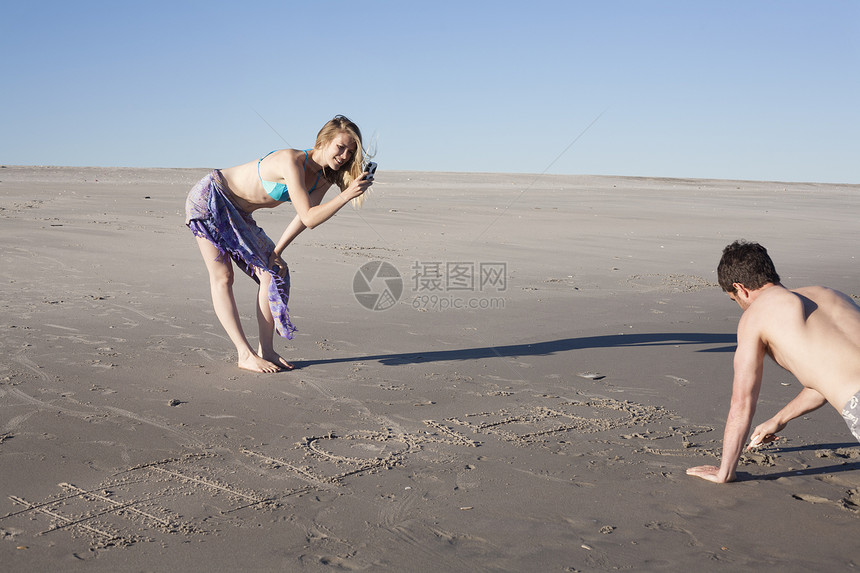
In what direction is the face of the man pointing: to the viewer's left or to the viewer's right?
to the viewer's left

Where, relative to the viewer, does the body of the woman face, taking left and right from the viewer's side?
facing the viewer and to the right of the viewer

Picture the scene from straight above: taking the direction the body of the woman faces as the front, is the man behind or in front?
in front

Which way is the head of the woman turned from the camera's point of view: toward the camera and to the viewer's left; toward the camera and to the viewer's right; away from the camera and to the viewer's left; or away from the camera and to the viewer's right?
toward the camera and to the viewer's right
